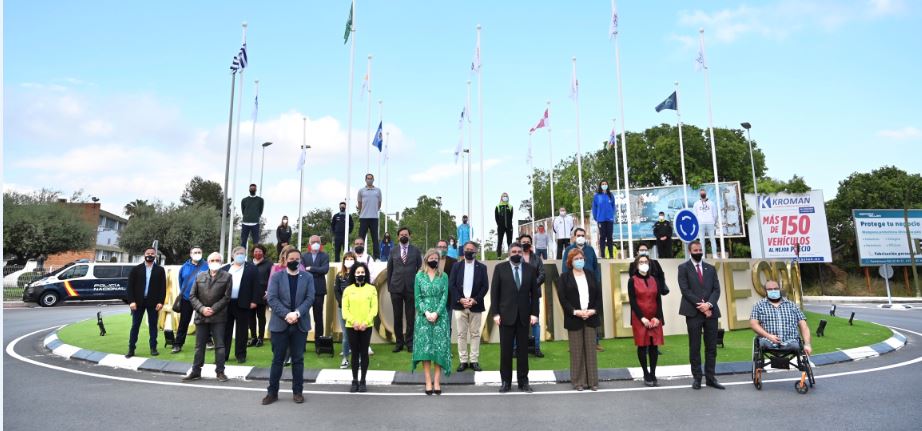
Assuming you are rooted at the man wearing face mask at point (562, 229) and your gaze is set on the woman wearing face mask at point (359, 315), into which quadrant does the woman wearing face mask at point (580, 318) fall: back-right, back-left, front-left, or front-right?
front-left

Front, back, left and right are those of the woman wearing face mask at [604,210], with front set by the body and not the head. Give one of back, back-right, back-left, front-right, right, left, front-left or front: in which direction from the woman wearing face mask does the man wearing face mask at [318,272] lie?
front-right

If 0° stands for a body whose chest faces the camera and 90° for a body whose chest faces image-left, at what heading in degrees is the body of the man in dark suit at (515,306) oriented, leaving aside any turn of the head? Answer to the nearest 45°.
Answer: approximately 0°

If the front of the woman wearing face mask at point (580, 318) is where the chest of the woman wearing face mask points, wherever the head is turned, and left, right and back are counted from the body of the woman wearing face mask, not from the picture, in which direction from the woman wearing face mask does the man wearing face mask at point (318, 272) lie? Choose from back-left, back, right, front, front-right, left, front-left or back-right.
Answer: right

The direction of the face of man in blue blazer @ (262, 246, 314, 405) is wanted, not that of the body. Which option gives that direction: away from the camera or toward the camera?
toward the camera

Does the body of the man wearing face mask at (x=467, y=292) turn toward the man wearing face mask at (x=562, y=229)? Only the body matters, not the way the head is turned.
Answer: no

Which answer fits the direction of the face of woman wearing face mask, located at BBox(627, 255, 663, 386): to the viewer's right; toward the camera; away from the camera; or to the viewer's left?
toward the camera

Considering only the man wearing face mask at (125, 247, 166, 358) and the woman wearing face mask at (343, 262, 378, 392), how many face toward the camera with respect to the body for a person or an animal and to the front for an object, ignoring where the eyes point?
2

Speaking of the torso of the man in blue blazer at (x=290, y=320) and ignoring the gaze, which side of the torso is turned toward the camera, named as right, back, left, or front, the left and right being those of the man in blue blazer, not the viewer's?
front

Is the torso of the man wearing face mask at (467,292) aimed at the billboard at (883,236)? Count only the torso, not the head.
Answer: no

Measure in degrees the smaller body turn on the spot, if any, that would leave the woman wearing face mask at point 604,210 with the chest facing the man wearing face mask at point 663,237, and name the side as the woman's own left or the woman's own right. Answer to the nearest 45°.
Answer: approximately 135° to the woman's own left

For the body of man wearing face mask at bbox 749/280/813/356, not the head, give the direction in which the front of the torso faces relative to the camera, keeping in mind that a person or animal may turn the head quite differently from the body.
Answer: toward the camera

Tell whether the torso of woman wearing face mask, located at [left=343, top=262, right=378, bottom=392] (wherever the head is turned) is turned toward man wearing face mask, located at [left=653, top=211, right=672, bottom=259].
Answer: no

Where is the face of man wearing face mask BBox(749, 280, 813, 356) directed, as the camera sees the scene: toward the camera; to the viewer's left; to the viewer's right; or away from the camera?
toward the camera

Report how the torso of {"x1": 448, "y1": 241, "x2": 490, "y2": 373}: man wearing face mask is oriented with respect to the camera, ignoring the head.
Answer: toward the camera

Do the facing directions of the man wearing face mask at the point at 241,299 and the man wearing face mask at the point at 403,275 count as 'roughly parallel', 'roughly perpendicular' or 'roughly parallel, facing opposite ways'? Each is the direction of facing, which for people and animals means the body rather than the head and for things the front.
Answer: roughly parallel

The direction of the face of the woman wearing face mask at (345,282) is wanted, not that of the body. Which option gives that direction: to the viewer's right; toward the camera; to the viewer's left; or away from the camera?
toward the camera

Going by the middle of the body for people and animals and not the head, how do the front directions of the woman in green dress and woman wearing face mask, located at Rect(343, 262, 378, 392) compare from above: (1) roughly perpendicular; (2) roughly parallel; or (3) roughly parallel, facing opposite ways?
roughly parallel

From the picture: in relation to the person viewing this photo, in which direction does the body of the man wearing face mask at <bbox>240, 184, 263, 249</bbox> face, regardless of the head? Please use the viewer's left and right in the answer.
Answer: facing the viewer
